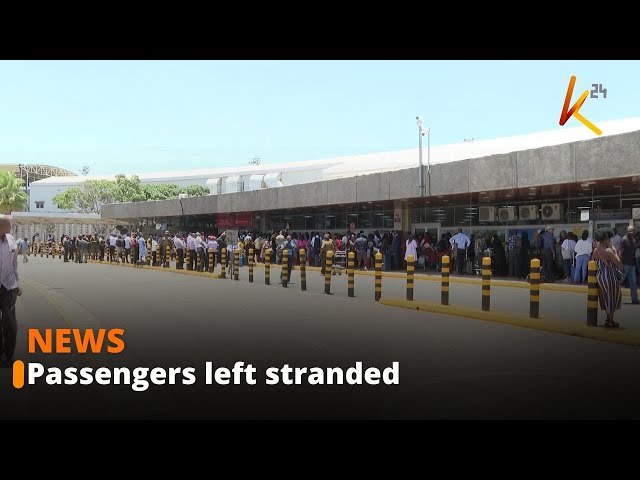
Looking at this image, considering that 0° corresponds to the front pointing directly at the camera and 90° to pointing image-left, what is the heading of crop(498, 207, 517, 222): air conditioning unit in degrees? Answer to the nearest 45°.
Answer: approximately 45°

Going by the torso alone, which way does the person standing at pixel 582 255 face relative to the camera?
away from the camera

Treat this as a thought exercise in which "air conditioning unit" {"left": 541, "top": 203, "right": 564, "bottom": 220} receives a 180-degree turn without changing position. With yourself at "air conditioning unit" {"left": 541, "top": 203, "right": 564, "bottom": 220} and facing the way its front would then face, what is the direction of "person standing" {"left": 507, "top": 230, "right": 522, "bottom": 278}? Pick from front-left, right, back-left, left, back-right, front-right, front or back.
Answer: back-left

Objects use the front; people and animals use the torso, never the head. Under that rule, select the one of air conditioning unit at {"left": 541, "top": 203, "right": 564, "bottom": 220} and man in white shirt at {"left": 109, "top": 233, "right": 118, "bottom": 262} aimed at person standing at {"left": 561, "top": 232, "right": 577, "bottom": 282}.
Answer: the air conditioning unit

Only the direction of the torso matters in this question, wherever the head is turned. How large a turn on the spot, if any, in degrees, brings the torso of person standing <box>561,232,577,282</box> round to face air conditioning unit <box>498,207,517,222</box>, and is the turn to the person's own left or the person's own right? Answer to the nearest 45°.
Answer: approximately 45° to the person's own left

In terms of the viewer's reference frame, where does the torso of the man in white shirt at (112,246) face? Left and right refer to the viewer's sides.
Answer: facing away from the viewer

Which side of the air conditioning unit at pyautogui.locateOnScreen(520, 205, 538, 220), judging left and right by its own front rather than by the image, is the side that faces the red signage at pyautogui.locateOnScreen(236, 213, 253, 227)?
right

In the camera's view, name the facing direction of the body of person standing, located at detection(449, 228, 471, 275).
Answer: away from the camera

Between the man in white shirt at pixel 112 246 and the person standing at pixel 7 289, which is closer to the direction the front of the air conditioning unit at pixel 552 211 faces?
the person standing

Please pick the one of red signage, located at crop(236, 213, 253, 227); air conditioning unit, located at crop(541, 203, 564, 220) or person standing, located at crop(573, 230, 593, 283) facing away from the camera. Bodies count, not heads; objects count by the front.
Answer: the person standing

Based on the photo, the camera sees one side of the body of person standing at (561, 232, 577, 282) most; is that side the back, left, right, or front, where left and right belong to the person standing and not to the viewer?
back

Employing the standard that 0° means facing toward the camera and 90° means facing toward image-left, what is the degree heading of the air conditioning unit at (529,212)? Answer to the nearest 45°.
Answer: approximately 45°
